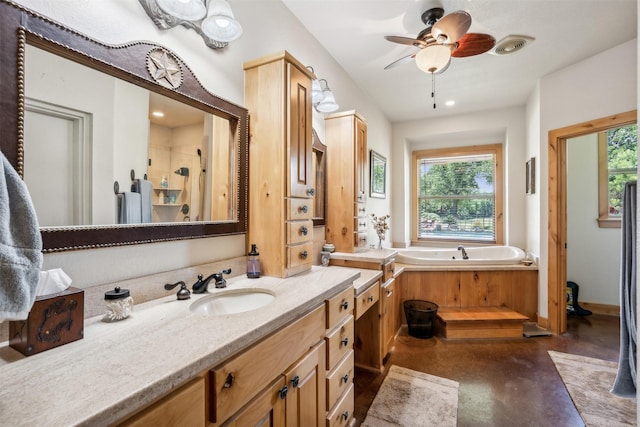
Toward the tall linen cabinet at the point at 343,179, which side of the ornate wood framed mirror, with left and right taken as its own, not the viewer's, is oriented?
left

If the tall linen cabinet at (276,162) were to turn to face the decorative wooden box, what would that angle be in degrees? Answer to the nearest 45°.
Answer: approximately 90° to its right

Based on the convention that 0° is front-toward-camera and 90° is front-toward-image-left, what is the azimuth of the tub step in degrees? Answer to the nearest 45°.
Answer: approximately 0°

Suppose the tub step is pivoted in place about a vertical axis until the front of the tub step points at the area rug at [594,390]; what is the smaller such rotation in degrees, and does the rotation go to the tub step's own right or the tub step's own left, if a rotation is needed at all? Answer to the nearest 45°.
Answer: approximately 45° to the tub step's own left

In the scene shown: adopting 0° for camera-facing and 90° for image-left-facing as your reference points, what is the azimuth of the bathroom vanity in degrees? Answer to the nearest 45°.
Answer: approximately 315°

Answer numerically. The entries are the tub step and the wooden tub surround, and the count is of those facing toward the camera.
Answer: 2
